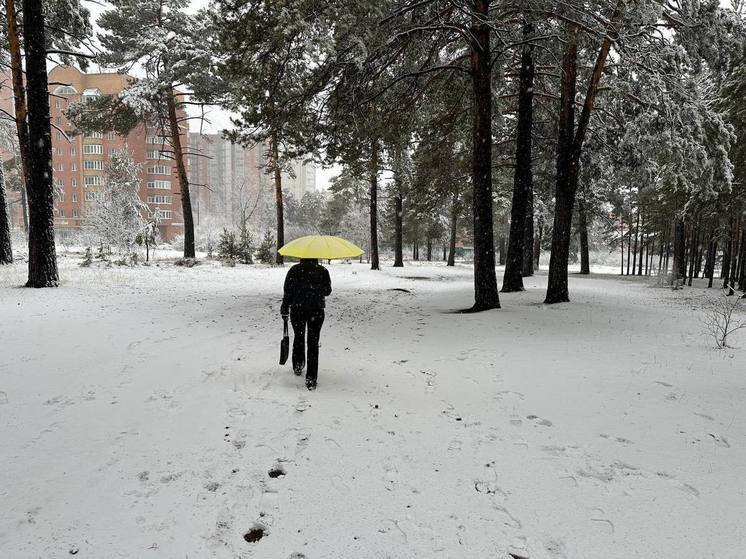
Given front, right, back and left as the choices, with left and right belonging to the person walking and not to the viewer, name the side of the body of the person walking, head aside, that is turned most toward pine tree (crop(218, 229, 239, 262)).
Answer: front

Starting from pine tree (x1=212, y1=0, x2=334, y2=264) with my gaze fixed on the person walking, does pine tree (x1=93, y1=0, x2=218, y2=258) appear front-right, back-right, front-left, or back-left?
back-right

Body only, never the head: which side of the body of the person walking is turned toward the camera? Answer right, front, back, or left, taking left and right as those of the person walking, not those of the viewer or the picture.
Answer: back

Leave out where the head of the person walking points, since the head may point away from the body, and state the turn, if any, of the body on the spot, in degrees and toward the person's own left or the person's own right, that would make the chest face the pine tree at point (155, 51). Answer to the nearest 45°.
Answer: approximately 45° to the person's own left

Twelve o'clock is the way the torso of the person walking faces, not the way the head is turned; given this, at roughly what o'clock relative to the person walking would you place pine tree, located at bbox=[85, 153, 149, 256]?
The pine tree is roughly at 11 o'clock from the person walking.
